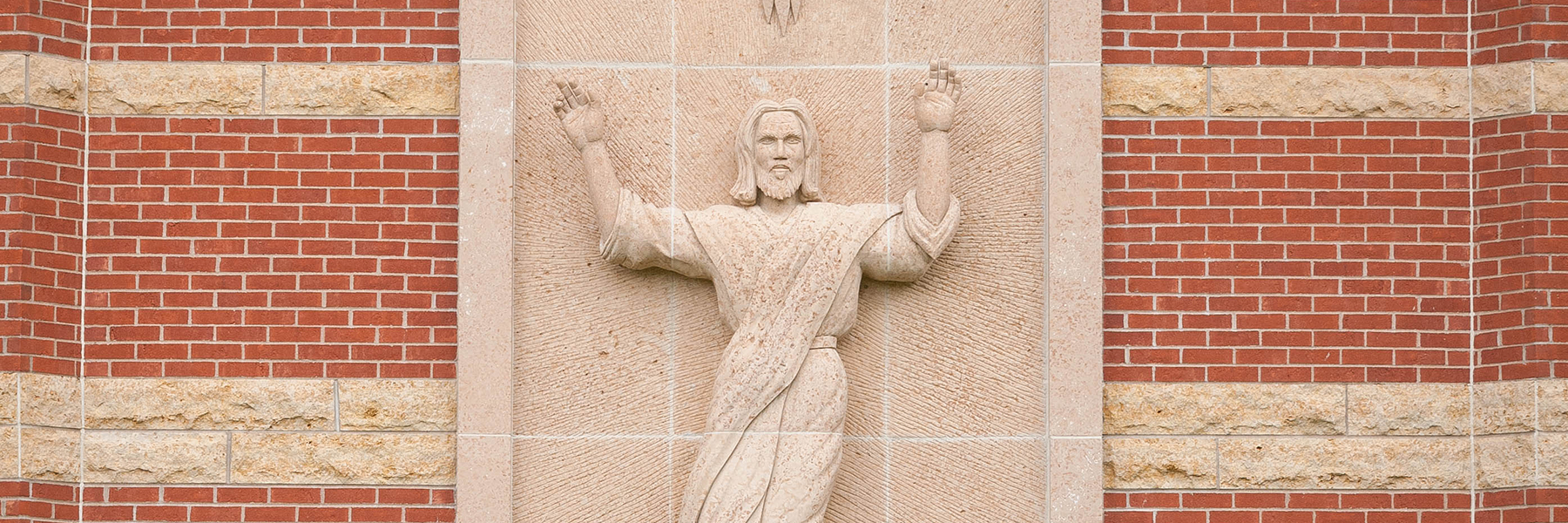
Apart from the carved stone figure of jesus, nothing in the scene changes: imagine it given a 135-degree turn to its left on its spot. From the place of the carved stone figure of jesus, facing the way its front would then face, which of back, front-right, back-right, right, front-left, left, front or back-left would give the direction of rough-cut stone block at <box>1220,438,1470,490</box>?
front-right

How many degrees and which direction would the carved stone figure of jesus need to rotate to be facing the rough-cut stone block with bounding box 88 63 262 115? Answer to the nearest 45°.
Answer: approximately 90° to its right

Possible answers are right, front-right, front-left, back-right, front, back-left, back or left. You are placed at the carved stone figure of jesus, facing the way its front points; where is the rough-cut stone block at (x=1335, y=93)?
left

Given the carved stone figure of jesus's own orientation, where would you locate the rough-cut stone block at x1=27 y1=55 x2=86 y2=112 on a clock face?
The rough-cut stone block is roughly at 3 o'clock from the carved stone figure of jesus.

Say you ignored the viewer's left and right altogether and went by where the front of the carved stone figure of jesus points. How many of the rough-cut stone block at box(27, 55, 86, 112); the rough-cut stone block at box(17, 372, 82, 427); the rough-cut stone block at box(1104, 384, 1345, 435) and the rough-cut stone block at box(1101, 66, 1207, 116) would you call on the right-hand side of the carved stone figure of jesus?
2

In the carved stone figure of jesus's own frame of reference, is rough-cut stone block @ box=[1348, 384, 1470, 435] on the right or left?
on its left

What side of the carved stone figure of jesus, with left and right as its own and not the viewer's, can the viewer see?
front

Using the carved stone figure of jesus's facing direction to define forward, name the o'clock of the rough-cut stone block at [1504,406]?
The rough-cut stone block is roughly at 9 o'clock from the carved stone figure of jesus.

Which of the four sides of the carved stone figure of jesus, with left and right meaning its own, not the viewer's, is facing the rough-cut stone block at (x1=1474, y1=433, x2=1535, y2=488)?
left

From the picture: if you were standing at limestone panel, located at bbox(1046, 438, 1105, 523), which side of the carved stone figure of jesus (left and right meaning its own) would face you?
left

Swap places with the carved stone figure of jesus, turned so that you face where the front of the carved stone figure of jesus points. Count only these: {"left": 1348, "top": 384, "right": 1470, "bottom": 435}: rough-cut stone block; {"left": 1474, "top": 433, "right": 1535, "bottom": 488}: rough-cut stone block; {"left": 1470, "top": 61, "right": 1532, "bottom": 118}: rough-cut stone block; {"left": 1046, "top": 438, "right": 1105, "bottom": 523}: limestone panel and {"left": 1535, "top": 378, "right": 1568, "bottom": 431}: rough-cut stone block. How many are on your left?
5

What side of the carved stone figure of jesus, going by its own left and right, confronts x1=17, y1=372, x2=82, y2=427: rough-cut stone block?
right

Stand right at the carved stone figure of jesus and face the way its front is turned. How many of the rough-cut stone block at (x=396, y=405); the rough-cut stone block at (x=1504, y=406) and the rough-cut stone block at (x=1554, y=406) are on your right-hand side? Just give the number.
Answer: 1

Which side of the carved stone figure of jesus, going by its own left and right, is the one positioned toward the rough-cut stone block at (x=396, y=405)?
right

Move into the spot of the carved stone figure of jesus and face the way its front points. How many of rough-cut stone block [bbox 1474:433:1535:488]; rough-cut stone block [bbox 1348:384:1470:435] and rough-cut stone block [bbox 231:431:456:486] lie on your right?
1

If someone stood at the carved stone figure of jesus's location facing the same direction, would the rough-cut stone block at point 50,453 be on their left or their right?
on their right

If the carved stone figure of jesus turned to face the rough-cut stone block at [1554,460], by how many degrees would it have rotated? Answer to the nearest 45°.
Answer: approximately 90° to its left
